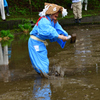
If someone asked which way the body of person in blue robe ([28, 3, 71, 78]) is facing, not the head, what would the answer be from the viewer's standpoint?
to the viewer's right

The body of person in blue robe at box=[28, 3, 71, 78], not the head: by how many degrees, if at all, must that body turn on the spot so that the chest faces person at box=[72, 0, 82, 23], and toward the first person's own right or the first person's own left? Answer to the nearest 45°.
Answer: approximately 90° to the first person's own left
